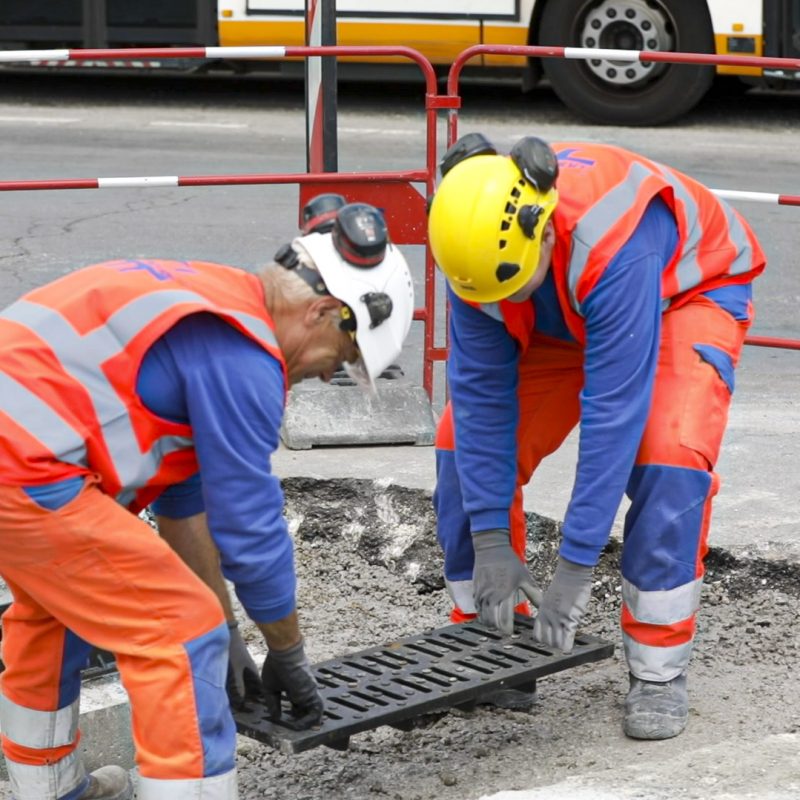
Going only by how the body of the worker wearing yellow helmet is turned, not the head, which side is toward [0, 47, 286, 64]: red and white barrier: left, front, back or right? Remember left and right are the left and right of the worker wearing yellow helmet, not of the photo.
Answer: right

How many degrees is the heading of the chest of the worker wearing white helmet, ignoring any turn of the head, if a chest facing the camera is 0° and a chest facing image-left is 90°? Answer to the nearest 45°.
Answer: approximately 270°

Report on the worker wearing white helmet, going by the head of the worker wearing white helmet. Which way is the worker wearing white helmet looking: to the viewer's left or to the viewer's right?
to the viewer's right
